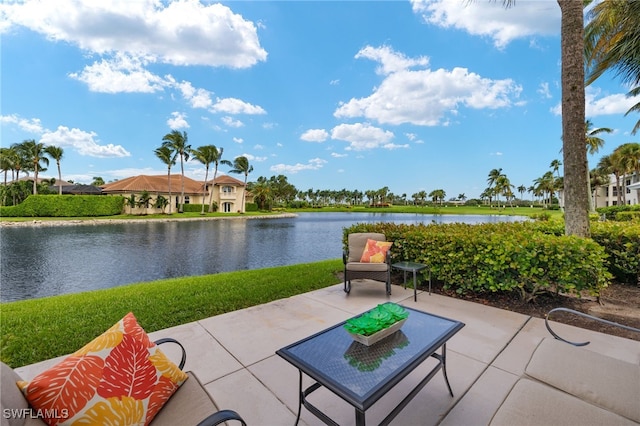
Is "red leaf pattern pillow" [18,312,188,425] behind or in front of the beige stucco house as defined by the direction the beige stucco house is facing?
in front

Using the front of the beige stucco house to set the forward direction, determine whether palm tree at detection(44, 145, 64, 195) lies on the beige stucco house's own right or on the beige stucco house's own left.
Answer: on the beige stucco house's own right

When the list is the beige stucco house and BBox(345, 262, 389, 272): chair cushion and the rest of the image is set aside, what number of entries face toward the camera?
2

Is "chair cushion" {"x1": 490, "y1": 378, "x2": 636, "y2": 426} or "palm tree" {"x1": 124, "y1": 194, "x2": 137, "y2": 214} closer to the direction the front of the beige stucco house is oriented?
the chair cushion

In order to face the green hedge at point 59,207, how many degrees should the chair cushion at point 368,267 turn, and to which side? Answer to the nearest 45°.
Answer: approximately 135° to its right

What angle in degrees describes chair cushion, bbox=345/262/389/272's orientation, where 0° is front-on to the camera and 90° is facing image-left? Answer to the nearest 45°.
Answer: approximately 0°

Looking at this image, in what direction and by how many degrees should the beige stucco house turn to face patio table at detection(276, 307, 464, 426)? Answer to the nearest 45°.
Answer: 0° — it already faces it

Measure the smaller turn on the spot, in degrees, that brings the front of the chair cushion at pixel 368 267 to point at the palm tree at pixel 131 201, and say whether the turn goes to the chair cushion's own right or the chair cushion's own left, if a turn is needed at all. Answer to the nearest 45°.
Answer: approximately 135° to the chair cushion's own right

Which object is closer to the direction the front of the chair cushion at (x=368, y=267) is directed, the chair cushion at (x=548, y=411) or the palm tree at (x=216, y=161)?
the chair cushion

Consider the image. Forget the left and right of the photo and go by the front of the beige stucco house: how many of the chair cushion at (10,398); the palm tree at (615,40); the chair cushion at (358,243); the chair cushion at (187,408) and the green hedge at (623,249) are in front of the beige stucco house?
5

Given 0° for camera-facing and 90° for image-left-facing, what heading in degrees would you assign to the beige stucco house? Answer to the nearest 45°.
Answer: approximately 0°

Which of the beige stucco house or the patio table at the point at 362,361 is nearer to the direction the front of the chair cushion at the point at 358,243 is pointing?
the patio table
